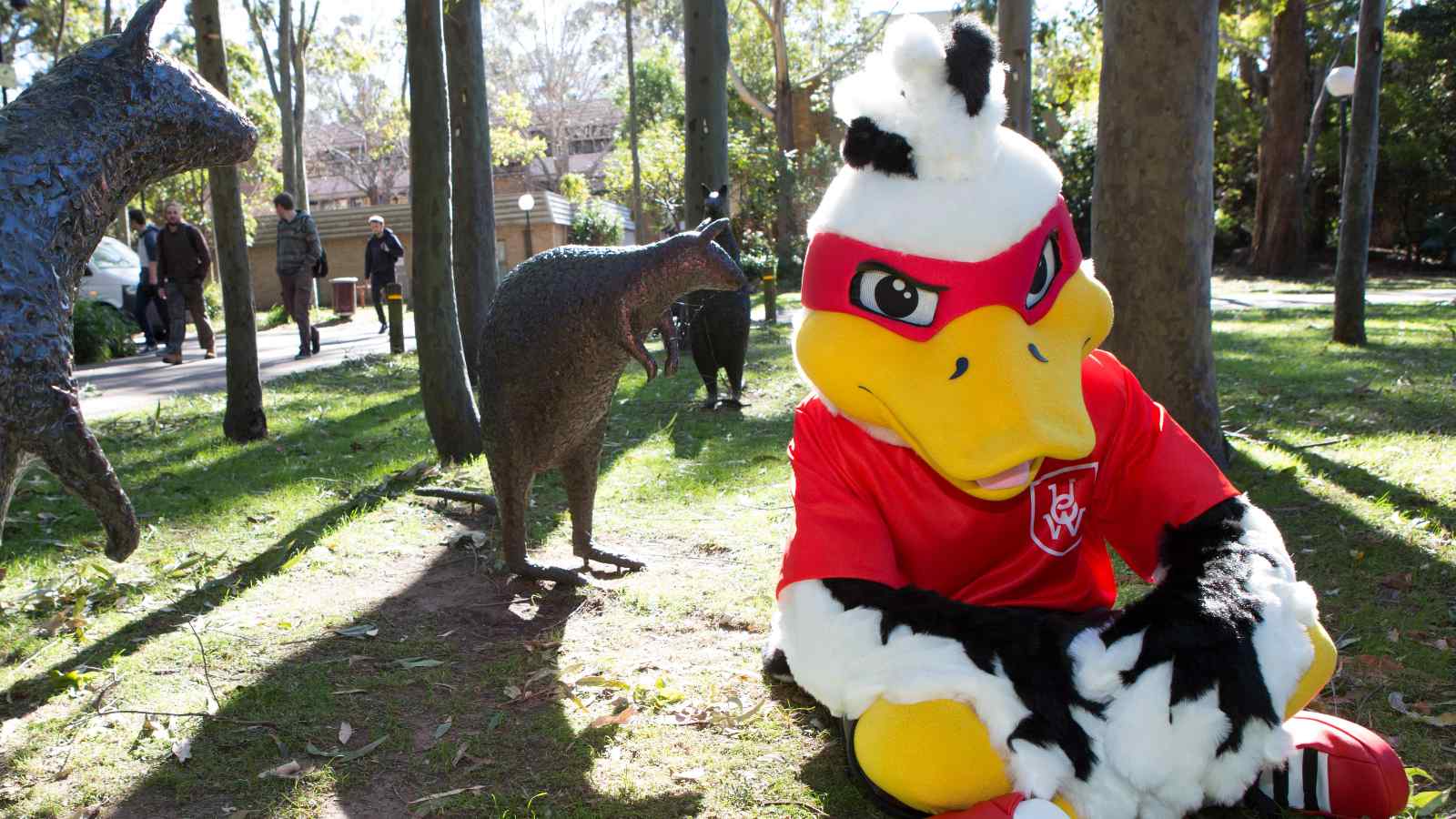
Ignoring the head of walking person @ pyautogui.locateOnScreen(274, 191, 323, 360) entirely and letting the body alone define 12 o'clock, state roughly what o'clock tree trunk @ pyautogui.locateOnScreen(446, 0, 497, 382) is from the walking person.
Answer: The tree trunk is roughly at 10 o'clock from the walking person.

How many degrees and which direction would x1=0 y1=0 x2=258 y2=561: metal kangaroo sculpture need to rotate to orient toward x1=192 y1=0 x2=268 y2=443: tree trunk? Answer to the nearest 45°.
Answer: approximately 90° to its left

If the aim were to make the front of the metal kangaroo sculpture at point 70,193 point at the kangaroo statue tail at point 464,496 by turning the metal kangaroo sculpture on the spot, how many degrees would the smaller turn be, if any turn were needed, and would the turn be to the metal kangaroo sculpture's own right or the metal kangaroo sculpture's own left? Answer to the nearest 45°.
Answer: approximately 45° to the metal kangaroo sculpture's own left

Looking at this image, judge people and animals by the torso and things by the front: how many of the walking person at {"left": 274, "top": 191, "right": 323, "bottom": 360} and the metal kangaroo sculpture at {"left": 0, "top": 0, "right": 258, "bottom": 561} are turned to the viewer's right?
1

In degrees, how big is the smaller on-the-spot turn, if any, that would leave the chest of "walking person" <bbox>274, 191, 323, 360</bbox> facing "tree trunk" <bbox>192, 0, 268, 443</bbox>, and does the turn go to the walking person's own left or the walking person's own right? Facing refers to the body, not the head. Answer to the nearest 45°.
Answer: approximately 45° to the walking person's own left

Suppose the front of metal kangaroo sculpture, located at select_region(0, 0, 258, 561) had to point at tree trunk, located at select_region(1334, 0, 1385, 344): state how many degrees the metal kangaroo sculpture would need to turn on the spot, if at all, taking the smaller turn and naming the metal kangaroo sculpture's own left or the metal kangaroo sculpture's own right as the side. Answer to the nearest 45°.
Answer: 0° — it already faces it

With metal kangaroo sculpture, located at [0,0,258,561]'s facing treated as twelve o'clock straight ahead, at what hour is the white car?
The white car is roughly at 9 o'clock from the metal kangaroo sculpture.

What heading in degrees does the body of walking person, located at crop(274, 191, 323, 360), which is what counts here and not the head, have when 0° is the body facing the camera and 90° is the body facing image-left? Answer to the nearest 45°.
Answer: approximately 45°

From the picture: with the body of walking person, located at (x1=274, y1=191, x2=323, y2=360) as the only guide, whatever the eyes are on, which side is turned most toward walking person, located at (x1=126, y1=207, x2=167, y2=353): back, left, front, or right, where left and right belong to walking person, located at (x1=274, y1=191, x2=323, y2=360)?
right

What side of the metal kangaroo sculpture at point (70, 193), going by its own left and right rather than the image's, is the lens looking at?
right
